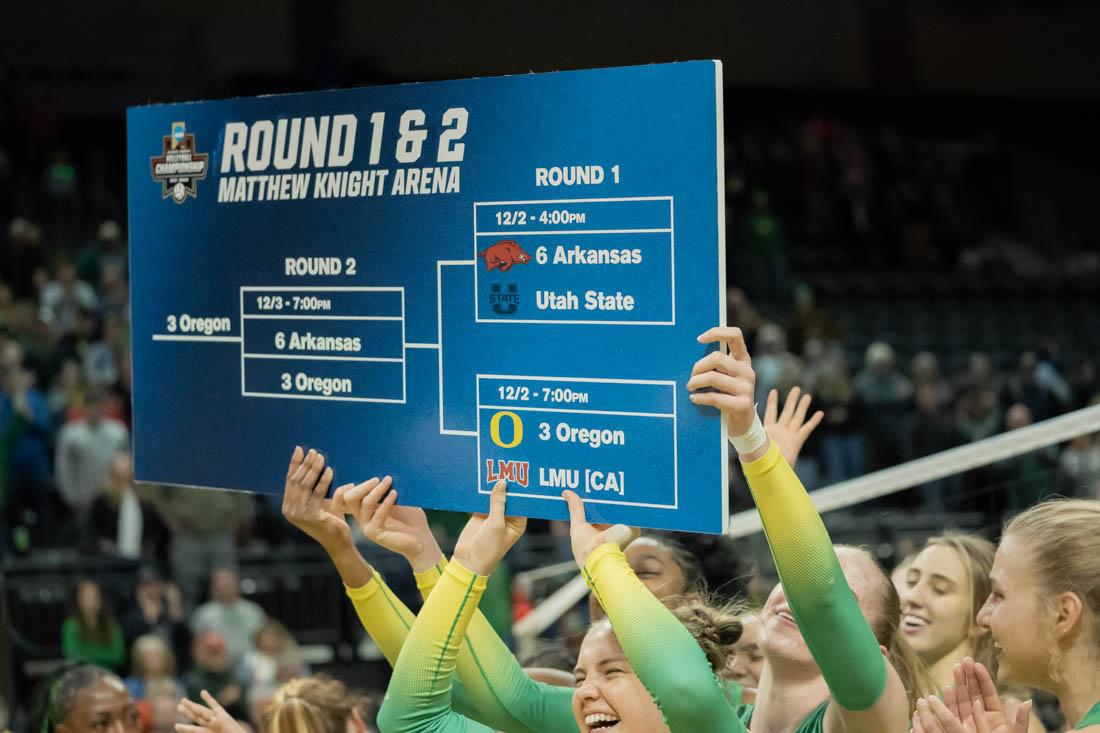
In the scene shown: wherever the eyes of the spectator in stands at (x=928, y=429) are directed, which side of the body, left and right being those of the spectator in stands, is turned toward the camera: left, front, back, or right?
front

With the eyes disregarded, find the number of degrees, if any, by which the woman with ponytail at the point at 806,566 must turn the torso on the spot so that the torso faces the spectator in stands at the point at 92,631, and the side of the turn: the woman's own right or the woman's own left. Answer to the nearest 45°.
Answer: approximately 90° to the woman's own right

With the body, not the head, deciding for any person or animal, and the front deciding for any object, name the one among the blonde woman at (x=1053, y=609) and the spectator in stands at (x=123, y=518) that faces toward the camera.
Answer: the spectator in stands

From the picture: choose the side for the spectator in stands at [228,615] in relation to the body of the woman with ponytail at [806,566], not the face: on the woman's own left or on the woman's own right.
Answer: on the woman's own right

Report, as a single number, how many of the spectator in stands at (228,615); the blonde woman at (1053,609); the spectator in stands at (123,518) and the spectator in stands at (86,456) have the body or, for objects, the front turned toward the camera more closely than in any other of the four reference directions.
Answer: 3

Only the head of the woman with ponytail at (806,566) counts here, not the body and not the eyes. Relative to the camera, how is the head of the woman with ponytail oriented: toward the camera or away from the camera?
toward the camera

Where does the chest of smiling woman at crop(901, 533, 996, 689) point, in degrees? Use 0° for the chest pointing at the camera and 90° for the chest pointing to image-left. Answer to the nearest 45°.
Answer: approximately 45°

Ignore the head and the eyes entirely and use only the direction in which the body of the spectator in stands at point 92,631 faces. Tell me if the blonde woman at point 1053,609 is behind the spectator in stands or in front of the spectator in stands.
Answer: in front

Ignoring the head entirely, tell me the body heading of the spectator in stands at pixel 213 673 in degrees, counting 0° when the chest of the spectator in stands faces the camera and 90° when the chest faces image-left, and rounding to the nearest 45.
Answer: approximately 315°

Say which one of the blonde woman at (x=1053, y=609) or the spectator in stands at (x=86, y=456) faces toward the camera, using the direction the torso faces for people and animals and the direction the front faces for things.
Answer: the spectator in stands

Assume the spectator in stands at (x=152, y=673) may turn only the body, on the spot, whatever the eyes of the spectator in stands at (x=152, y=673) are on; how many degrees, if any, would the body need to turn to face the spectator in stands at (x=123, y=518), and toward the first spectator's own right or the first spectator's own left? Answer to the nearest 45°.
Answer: approximately 180°

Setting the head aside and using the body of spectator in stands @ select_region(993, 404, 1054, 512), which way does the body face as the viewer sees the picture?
toward the camera

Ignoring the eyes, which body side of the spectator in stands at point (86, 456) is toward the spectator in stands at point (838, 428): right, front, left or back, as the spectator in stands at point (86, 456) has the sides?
left

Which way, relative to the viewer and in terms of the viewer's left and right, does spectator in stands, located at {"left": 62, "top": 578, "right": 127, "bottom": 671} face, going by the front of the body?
facing the viewer
